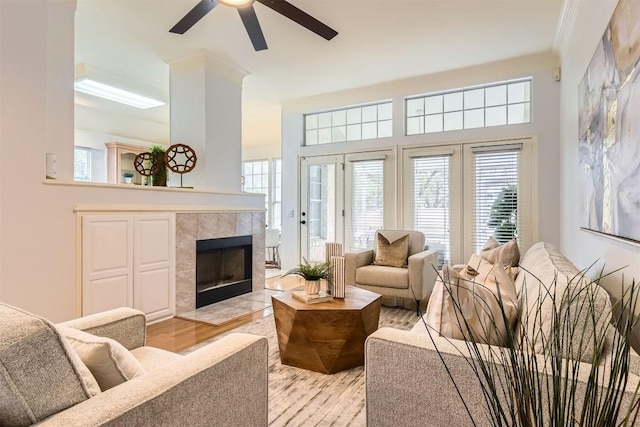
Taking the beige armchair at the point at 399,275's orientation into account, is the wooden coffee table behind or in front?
in front

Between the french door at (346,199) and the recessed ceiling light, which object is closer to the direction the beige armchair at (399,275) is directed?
the recessed ceiling light

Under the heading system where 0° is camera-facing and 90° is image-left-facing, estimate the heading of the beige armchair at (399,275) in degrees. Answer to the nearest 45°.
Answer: approximately 45°

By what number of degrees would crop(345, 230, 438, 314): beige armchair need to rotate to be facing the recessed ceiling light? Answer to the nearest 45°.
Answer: approximately 45° to its right

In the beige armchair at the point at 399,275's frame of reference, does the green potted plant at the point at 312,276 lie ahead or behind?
ahead
